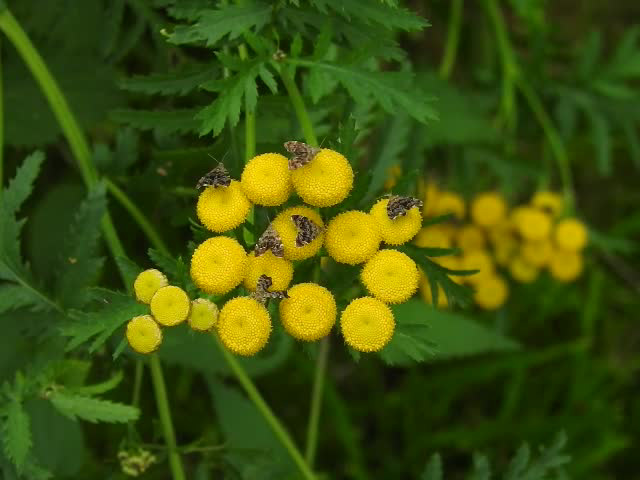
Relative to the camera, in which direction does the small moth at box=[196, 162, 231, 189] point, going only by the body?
away from the camera

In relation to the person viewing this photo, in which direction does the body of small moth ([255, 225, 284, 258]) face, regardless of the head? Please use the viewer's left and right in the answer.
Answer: facing away from the viewer

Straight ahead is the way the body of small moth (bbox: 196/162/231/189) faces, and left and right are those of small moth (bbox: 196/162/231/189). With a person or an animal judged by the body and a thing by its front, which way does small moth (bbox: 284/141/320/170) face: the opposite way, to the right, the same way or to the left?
to the right
